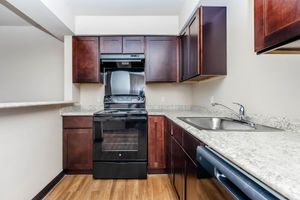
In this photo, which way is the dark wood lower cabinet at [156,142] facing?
toward the camera

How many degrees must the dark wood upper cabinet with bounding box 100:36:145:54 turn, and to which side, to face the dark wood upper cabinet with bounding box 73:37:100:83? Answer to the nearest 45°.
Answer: approximately 90° to its right

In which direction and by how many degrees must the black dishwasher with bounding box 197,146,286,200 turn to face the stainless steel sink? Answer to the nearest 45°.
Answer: approximately 135° to its right

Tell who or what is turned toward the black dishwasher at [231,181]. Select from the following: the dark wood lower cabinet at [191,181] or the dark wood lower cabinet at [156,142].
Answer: the dark wood lower cabinet at [156,142]

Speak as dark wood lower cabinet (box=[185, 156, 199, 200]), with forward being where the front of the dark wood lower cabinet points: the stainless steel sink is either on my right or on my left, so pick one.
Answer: on my right

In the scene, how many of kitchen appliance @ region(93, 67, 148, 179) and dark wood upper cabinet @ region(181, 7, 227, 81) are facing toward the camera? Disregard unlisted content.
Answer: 1

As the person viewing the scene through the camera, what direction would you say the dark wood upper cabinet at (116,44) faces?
facing the viewer

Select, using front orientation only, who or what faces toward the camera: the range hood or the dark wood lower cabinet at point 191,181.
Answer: the range hood

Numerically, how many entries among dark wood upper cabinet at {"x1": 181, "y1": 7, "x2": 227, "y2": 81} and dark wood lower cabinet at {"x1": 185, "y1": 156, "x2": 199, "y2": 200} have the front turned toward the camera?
0

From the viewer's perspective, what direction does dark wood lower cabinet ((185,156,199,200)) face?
to the viewer's left

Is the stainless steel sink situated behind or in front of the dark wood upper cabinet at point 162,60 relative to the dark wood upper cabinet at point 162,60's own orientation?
in front

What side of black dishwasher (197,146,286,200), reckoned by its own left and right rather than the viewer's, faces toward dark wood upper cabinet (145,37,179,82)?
right

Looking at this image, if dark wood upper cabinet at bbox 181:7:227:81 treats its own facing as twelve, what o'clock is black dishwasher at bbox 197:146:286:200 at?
The black dishwasher is roughly at 9 o'clock from the dark wood upper cabinet.

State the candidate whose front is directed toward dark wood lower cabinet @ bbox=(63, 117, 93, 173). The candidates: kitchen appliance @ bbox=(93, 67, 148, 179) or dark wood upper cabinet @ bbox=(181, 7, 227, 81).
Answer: the dark wood upper cabinet

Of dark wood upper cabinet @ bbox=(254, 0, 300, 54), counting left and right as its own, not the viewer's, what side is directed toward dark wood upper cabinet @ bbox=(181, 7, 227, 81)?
right

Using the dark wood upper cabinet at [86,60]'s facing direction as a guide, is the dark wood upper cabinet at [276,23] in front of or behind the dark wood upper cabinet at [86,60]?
in front
